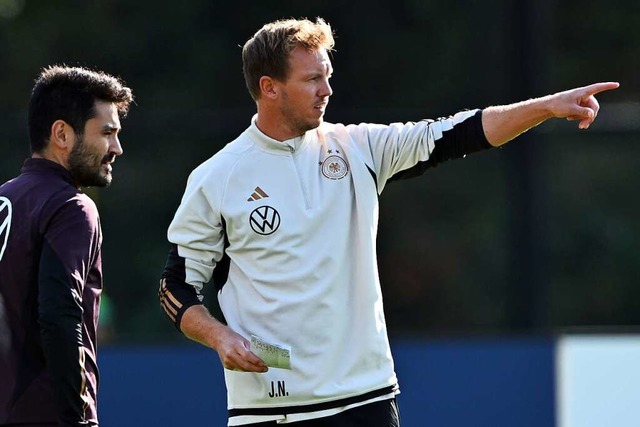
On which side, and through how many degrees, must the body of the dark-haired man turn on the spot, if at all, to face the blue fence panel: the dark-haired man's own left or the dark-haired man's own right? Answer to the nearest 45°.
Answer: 0° — they already face it

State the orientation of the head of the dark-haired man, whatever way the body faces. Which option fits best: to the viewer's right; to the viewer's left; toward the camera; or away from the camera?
to the viewer's right
